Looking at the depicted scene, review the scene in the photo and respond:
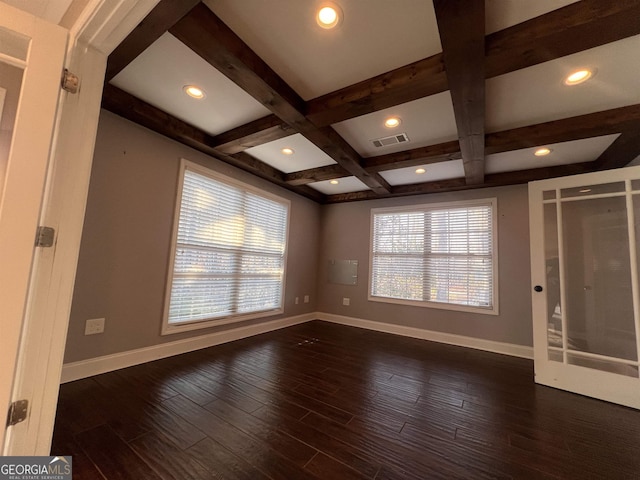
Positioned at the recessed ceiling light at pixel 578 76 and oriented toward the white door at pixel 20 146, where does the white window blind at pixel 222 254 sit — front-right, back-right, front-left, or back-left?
front-right

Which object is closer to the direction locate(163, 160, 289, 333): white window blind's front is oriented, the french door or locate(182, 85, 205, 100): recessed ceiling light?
the french door

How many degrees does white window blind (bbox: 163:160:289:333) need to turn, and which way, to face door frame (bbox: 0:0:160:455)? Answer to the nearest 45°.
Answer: approximately 45° to its right

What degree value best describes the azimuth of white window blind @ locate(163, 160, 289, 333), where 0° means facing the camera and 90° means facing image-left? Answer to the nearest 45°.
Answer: approximately 315°

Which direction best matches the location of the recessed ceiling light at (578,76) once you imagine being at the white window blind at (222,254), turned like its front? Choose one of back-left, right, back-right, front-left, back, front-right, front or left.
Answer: front

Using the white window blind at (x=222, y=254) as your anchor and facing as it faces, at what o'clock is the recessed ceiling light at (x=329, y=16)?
The recessed ceiling light is roughly at 1 o'clock from the white window blind.

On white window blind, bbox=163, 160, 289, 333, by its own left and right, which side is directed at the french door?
front

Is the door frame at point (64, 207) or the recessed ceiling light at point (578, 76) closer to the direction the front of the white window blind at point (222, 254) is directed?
the recessed ceiling light

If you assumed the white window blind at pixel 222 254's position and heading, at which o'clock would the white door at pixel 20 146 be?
The white door is roughly at 2 o'clock from the white window blind.
